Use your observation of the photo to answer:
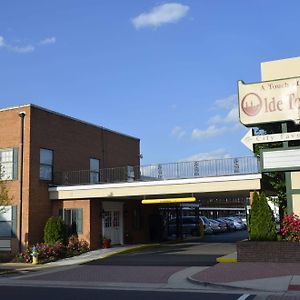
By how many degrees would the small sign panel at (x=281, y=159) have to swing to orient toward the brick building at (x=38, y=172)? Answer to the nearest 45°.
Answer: approximately 90° to its right

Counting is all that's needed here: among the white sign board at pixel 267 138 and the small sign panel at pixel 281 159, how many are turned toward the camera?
2

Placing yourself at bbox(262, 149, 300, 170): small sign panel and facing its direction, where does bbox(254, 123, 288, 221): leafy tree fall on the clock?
The leafy tree is roughly at 6 o'clock from the small sign panel.

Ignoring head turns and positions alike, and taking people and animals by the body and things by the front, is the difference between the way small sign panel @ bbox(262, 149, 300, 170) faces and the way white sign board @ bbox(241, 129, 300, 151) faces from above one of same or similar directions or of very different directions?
same or similar directions

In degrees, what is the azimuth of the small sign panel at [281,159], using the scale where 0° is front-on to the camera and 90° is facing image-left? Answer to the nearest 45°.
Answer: approximately 0°

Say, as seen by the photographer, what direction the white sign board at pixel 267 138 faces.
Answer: facing the viewer
